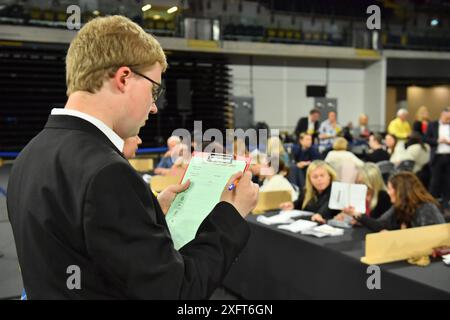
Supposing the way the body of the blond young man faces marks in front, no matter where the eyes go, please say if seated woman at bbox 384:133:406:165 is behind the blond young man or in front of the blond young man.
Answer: in front

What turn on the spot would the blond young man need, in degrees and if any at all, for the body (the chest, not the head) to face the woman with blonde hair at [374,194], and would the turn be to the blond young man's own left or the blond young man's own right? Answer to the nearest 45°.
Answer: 0° — they already face them

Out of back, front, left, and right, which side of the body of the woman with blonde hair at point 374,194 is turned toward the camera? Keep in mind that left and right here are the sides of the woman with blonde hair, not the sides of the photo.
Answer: left

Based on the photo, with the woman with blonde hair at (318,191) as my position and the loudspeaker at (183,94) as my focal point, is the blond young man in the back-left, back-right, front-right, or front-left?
back-left

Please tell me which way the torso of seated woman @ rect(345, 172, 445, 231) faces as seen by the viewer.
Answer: to the viewer's left

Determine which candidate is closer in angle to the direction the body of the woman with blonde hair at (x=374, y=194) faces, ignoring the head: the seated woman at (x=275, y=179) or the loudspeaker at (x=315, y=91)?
the seated woman
